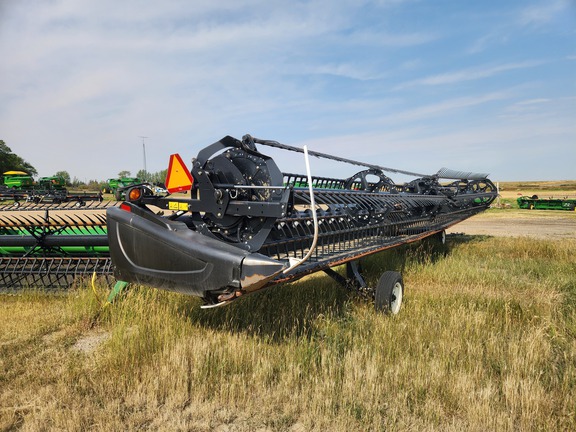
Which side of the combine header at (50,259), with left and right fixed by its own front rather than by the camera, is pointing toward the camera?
front

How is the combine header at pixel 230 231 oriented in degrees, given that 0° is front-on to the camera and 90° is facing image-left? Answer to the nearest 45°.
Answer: approximately 315°

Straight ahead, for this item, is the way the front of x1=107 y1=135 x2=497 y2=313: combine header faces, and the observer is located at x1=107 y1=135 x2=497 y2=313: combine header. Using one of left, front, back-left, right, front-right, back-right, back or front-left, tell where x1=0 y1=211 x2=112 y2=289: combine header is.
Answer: back

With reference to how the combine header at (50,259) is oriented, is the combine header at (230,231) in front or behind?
in front

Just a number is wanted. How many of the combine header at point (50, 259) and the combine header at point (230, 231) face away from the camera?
0

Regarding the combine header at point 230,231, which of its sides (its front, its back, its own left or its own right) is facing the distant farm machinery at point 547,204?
left

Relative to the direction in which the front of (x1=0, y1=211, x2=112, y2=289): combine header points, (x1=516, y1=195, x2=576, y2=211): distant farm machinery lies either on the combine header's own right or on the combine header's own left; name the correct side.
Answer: on the combine header's own left
